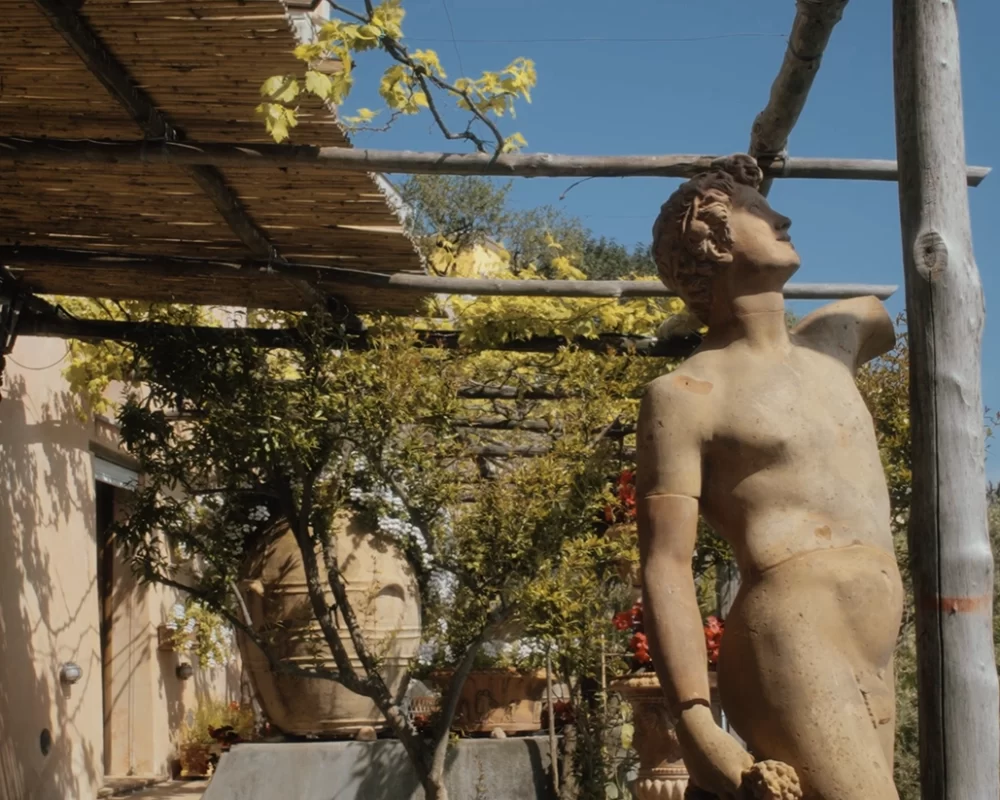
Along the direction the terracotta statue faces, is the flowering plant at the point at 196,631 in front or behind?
behind

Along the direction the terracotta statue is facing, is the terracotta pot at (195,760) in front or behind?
behind

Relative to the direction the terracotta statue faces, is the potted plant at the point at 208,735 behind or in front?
behind

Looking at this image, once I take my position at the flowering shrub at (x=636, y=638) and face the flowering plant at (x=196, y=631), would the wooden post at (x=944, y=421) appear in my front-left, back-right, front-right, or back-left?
back-left
